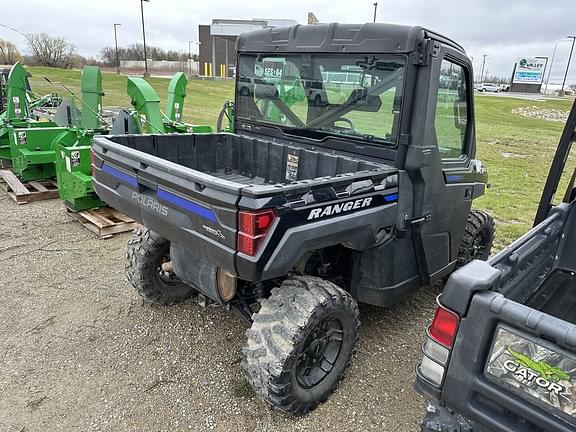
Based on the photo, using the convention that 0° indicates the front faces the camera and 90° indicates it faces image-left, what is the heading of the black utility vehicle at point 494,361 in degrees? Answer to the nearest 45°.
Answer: approximately 225°

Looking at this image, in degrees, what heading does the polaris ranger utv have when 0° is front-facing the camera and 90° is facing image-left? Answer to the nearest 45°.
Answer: approximately 225°

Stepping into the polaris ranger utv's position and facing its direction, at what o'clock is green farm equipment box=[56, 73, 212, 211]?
The green farm equipment is roughly at 9 o'clock from the polaris ranger utv.

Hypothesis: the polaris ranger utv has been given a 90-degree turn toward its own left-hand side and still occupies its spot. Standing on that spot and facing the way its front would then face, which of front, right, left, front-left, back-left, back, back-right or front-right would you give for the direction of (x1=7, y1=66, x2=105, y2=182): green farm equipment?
front

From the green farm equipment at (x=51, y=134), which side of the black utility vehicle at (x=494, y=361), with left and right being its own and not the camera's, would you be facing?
left

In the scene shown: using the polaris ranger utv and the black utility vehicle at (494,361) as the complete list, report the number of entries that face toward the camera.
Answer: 0

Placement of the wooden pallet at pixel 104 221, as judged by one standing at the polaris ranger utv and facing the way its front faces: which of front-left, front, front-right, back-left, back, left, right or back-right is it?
left

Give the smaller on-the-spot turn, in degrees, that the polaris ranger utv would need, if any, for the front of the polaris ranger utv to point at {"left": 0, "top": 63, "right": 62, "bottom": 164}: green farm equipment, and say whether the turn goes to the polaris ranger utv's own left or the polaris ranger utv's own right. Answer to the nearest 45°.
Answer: approximately 90° to the polaris ranger utv's own left

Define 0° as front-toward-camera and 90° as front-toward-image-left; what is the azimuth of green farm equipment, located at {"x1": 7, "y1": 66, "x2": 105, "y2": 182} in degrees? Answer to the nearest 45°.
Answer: approximately 45°

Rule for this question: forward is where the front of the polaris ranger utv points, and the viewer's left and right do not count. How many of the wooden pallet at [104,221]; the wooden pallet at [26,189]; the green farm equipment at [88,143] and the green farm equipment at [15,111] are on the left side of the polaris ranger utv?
4
